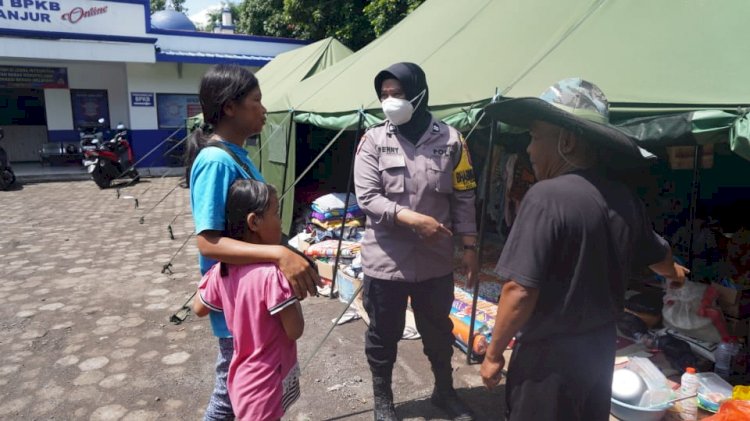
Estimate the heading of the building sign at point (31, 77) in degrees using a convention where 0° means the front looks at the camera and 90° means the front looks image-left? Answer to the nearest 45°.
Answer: approximately 0°

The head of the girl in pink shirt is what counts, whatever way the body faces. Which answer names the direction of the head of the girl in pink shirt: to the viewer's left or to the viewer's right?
to the viewer's right

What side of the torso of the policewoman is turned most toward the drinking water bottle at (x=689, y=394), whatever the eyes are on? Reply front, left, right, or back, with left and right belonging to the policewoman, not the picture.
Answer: left

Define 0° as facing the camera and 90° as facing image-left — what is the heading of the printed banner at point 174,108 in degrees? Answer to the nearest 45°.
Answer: approximately 0°

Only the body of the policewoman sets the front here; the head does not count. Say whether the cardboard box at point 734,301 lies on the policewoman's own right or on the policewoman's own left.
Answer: on the policewoman's own left

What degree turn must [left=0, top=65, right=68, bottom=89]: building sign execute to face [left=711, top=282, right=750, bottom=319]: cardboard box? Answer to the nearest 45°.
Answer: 0° — it already faces it
